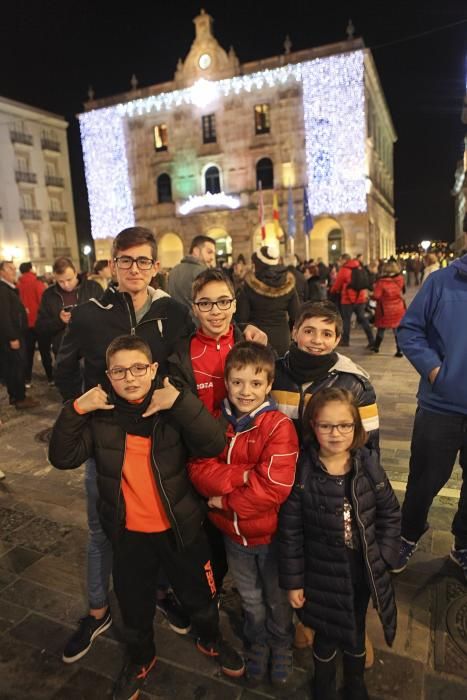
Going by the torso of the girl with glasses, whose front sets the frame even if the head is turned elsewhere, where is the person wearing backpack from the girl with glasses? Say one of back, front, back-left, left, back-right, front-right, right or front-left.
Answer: back

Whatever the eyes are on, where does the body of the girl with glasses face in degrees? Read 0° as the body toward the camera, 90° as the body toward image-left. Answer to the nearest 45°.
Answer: approximately 0°

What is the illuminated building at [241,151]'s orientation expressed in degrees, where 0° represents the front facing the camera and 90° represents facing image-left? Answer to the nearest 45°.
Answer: approximately 45°

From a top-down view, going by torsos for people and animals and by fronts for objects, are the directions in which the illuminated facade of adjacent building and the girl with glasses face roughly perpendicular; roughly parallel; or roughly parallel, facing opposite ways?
roughly perpendicular

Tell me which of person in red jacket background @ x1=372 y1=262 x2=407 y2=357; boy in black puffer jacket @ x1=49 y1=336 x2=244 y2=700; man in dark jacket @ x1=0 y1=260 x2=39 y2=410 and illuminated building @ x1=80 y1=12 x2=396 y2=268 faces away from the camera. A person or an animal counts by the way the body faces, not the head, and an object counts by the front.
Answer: the person in red jacket background

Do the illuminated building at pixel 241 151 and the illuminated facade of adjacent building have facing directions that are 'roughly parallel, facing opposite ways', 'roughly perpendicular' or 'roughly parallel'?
roughly perpendicular

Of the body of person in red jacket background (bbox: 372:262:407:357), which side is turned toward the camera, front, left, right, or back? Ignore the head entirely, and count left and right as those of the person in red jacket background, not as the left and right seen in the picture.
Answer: back

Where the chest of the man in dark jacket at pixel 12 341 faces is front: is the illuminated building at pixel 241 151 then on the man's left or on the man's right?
on the man's left

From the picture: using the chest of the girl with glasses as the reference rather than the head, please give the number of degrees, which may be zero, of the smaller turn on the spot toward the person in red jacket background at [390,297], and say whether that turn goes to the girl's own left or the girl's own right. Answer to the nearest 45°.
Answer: approximately 180°

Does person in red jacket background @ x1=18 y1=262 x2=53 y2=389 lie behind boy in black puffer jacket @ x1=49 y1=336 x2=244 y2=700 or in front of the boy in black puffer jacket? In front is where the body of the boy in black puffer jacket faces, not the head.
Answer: behind
